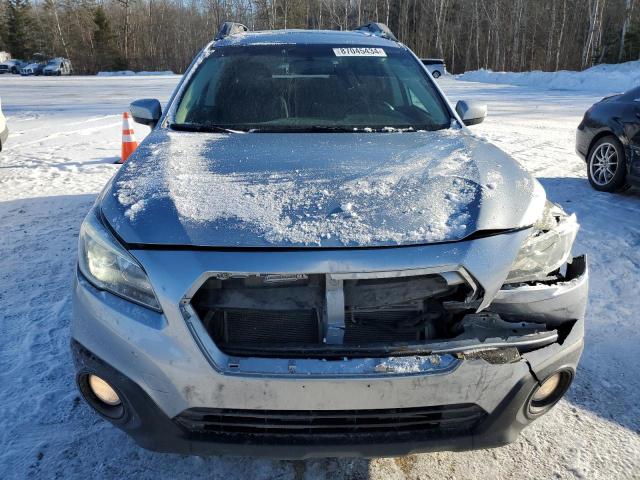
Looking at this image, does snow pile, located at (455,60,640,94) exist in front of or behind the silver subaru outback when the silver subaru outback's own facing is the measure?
behind

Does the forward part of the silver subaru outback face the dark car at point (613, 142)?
no

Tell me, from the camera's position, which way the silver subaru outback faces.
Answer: facing the viewer
